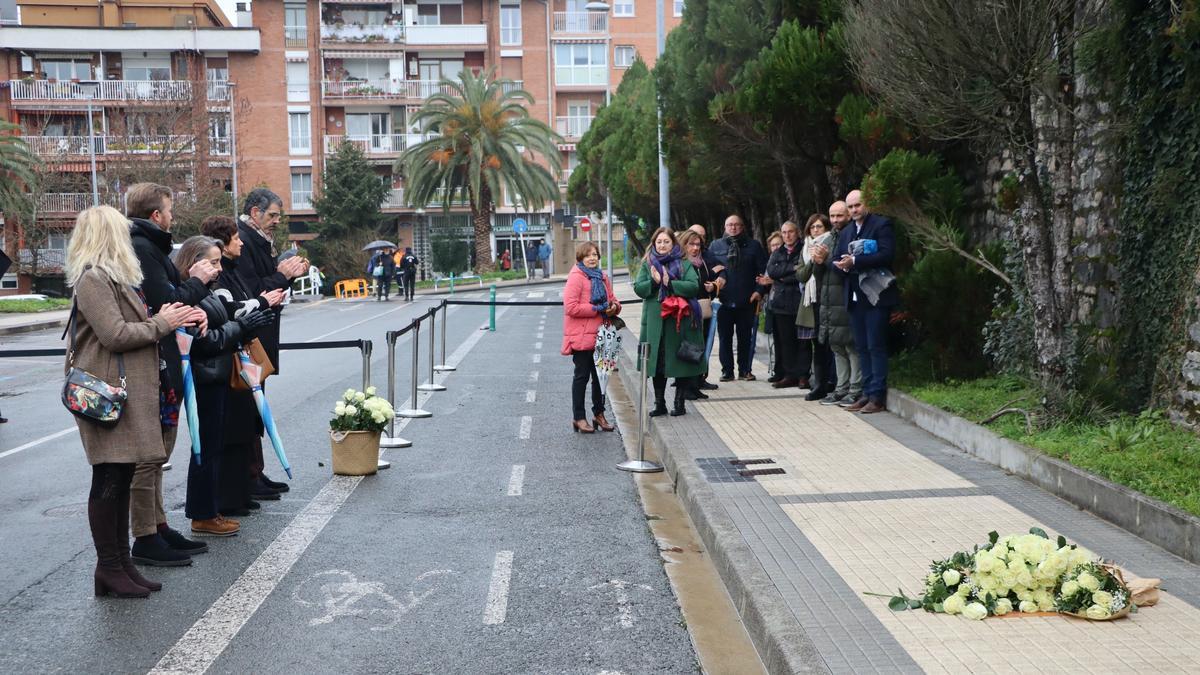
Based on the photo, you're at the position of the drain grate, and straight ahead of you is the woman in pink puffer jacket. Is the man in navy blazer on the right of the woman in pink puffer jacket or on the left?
right

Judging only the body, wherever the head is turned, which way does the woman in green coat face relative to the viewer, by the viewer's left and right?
facing the viewer

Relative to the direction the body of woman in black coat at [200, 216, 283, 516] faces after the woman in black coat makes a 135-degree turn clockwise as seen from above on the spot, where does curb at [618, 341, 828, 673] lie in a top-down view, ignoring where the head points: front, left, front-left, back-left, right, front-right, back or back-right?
left

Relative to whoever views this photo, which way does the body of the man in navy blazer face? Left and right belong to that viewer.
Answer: facing the viewer and to the left of the viewer

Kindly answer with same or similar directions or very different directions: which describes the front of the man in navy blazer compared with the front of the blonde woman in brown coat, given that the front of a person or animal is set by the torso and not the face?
very different directions

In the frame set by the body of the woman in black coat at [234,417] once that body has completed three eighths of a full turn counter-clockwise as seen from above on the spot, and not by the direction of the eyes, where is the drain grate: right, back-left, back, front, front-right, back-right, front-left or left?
back-right

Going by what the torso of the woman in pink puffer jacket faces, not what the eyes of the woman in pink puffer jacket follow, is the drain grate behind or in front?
in front

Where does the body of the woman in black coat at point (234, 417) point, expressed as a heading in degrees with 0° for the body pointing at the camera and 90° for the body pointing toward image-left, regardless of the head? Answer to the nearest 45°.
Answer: approximately 270°

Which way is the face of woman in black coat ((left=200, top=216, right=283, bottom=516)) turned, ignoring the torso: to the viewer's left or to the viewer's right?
to the viewer's right

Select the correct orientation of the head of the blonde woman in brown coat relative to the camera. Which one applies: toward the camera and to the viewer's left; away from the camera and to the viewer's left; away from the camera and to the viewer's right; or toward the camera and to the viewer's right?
away from the camera and to the viewer's right

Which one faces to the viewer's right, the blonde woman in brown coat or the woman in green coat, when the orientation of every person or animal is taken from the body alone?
the blonde woman in brown coat

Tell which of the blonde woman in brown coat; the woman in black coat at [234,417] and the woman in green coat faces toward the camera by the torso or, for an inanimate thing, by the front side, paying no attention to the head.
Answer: the woman in green coat

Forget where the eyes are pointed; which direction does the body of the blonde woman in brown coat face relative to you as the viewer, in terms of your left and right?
facing to the right of the viewer

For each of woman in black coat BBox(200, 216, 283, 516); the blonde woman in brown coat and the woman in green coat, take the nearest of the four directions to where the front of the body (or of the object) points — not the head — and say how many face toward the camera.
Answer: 1

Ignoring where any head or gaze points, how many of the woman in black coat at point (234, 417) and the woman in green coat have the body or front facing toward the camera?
1
